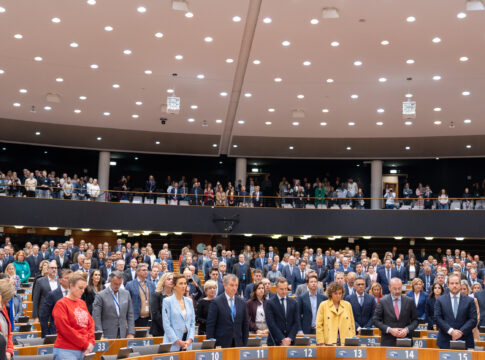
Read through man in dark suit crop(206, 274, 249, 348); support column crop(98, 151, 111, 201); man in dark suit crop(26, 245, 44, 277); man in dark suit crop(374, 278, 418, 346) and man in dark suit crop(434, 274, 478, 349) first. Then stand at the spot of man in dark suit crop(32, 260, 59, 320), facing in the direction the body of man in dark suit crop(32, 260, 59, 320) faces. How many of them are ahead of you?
3

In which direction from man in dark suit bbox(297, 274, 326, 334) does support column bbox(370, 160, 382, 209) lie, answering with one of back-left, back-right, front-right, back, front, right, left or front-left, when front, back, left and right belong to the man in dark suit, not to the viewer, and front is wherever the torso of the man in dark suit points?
back

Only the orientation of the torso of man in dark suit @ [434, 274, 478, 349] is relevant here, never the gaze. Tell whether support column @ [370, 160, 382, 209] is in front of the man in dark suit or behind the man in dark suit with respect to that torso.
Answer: behind

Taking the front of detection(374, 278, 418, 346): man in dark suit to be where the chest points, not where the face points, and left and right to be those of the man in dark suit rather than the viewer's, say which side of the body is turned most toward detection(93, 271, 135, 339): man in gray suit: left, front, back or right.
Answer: right

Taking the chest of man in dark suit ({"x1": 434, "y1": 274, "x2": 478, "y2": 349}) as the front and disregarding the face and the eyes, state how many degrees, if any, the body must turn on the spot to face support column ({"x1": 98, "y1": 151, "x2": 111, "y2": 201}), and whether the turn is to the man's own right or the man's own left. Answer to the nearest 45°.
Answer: approximately 135° to the man's own right

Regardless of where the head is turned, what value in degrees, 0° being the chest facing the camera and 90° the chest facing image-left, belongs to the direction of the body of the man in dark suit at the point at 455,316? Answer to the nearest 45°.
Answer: approximately 0°
